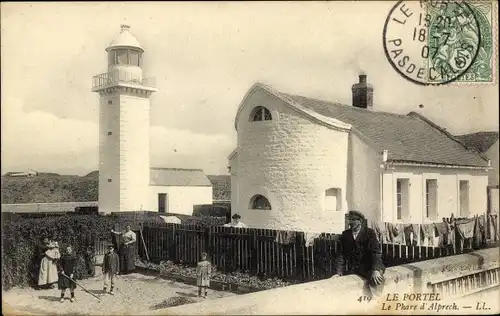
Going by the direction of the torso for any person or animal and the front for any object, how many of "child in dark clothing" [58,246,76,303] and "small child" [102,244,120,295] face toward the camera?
2

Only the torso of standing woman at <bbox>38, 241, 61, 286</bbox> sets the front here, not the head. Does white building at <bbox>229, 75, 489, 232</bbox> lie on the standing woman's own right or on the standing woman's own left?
on the standing woman's own left

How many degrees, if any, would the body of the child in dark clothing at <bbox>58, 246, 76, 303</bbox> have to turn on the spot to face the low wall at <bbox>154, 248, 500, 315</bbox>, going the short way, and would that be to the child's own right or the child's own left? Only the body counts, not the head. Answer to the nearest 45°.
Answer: approximately 45° to the child's own left

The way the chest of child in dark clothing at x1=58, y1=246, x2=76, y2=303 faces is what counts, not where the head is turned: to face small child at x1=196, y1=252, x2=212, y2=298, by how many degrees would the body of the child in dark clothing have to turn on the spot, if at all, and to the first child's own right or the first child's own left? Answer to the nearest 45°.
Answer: approximately 90° to the first child's own left
